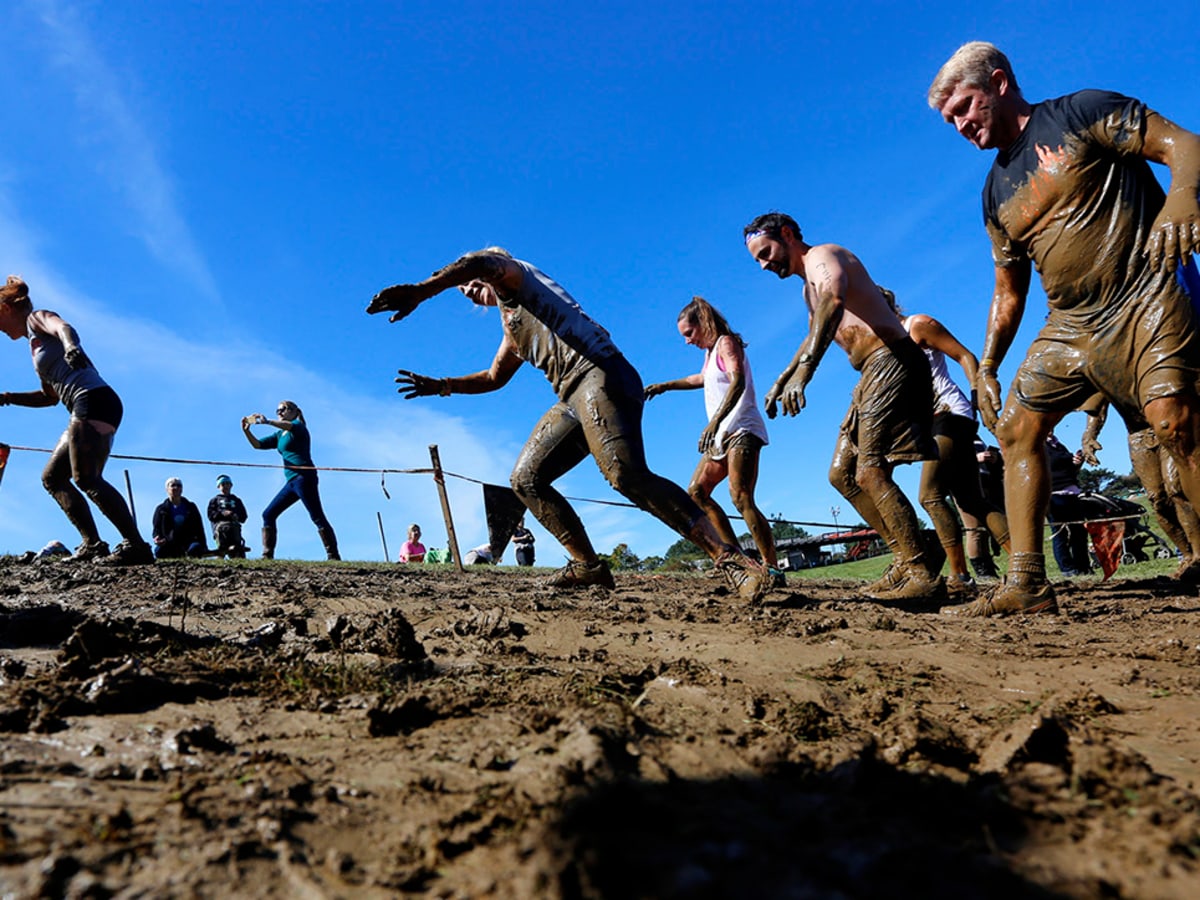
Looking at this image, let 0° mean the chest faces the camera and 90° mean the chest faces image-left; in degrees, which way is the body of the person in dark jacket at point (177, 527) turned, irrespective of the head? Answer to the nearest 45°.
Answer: approximately 0°

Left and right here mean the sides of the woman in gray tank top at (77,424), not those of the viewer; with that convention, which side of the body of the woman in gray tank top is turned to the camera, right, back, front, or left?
left

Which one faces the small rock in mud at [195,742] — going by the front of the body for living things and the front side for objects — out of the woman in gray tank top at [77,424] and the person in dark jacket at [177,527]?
the person in dark jacket

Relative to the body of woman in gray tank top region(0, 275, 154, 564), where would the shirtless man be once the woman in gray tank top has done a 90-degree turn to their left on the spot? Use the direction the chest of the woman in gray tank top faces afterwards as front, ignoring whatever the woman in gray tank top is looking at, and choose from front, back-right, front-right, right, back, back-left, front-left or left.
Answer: front-left

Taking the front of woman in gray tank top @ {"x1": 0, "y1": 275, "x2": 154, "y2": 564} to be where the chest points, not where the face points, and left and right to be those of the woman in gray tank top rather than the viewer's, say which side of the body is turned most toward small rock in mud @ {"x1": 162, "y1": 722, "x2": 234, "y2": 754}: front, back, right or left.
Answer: left

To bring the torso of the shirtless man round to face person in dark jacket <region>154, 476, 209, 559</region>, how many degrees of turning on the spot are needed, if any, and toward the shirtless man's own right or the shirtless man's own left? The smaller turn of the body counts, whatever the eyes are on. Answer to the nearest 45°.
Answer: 0° — they already face them

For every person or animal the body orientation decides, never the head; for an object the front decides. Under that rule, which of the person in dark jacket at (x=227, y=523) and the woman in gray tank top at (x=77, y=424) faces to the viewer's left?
the woman in gray tank top

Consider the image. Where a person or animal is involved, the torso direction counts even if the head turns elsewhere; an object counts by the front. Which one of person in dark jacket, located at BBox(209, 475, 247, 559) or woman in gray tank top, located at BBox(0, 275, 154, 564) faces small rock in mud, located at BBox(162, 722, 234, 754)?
the person in dark jacket

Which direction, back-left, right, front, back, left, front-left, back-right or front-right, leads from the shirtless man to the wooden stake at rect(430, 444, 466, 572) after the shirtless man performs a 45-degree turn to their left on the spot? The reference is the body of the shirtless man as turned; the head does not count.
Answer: right

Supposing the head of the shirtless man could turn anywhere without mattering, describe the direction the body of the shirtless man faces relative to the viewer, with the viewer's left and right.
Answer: facing to the left of the viewer

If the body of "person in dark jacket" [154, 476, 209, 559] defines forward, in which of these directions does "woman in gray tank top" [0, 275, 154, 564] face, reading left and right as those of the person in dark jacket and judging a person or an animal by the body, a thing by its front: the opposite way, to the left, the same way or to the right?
to the right

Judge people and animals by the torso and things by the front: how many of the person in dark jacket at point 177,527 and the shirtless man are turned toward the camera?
1

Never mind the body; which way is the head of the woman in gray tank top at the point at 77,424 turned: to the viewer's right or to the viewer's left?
to the viewer's left

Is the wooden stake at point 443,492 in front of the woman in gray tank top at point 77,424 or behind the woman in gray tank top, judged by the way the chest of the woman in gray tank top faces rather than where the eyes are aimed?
behind

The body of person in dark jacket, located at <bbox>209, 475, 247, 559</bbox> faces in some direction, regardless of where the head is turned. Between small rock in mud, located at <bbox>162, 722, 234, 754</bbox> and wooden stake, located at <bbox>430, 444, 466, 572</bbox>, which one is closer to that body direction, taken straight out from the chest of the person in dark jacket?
the small rock in mud

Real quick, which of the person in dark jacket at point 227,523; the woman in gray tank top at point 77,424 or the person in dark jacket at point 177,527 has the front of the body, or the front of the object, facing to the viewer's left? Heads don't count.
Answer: the woman in gray tank top
